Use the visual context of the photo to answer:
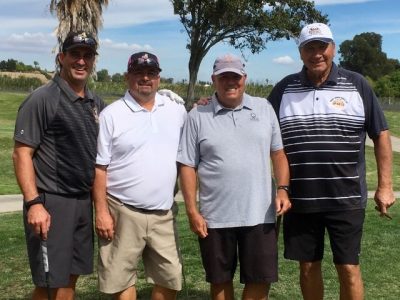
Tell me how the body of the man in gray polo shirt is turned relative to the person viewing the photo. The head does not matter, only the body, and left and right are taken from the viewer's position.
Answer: facing the viewer

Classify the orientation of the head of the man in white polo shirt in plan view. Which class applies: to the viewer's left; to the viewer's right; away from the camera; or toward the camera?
toward the camera

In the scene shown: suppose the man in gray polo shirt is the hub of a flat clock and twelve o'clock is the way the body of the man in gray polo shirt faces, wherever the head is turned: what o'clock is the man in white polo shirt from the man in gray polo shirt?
The man in white polo shirt is roughly at 3 o'clock from the man in gray polo shirt.

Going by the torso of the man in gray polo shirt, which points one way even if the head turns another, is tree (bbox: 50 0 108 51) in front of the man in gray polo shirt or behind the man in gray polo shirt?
behind

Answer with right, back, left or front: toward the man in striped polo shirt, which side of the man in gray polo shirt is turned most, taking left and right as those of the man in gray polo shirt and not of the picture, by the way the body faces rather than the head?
left

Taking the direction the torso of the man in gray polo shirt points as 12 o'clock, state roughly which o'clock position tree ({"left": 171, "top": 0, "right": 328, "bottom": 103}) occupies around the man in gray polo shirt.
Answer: The tree is roughly at 6 o'clock from the man in gray polo shirt.

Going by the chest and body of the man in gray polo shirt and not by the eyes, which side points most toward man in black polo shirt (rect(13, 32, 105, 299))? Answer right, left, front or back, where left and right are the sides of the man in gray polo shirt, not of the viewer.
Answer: right

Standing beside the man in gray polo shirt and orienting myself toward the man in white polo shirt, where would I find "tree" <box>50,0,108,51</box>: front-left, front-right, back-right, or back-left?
front-right

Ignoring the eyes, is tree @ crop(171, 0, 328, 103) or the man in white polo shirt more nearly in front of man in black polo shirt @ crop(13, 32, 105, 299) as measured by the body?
the man in white polo shirt

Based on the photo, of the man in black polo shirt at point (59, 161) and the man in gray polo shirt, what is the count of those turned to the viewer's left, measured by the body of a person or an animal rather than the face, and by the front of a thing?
0

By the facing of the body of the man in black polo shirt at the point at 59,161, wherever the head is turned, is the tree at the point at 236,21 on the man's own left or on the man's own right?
on the man's own left

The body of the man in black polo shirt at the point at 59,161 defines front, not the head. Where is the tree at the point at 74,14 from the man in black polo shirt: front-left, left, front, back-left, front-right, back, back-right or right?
back-left

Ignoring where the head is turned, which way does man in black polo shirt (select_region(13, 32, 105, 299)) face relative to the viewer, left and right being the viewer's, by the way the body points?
facing the viewer and to the right of the viewer

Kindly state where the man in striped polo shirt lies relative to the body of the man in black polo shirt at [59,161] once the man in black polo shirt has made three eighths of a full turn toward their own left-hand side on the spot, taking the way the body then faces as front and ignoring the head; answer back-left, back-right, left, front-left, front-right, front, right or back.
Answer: right

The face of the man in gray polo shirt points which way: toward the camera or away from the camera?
toward the camera
